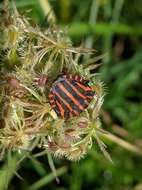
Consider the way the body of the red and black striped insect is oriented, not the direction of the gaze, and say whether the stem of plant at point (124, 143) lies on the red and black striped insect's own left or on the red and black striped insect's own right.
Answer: on the red and black striped insect's own left
